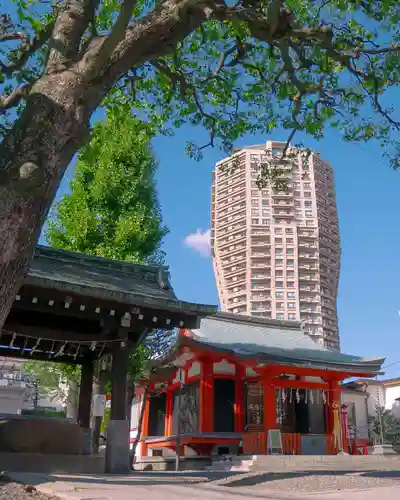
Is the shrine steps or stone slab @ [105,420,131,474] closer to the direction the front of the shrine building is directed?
the shrine steps

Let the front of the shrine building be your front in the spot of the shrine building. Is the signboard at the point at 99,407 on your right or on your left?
on your right

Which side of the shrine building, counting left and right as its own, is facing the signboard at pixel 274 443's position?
front

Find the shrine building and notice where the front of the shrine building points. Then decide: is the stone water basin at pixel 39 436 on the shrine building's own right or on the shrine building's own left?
on the shrine building's own right

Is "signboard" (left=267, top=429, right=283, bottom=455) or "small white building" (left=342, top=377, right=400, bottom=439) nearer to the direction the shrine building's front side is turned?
the signboard

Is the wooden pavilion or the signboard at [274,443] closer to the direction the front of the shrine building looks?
the signboard

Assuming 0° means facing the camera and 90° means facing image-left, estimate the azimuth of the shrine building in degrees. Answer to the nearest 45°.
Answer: approximately 315°

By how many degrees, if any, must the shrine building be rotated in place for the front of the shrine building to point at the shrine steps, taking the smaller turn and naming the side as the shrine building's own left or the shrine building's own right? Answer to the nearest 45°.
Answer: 0° — it already faces it
